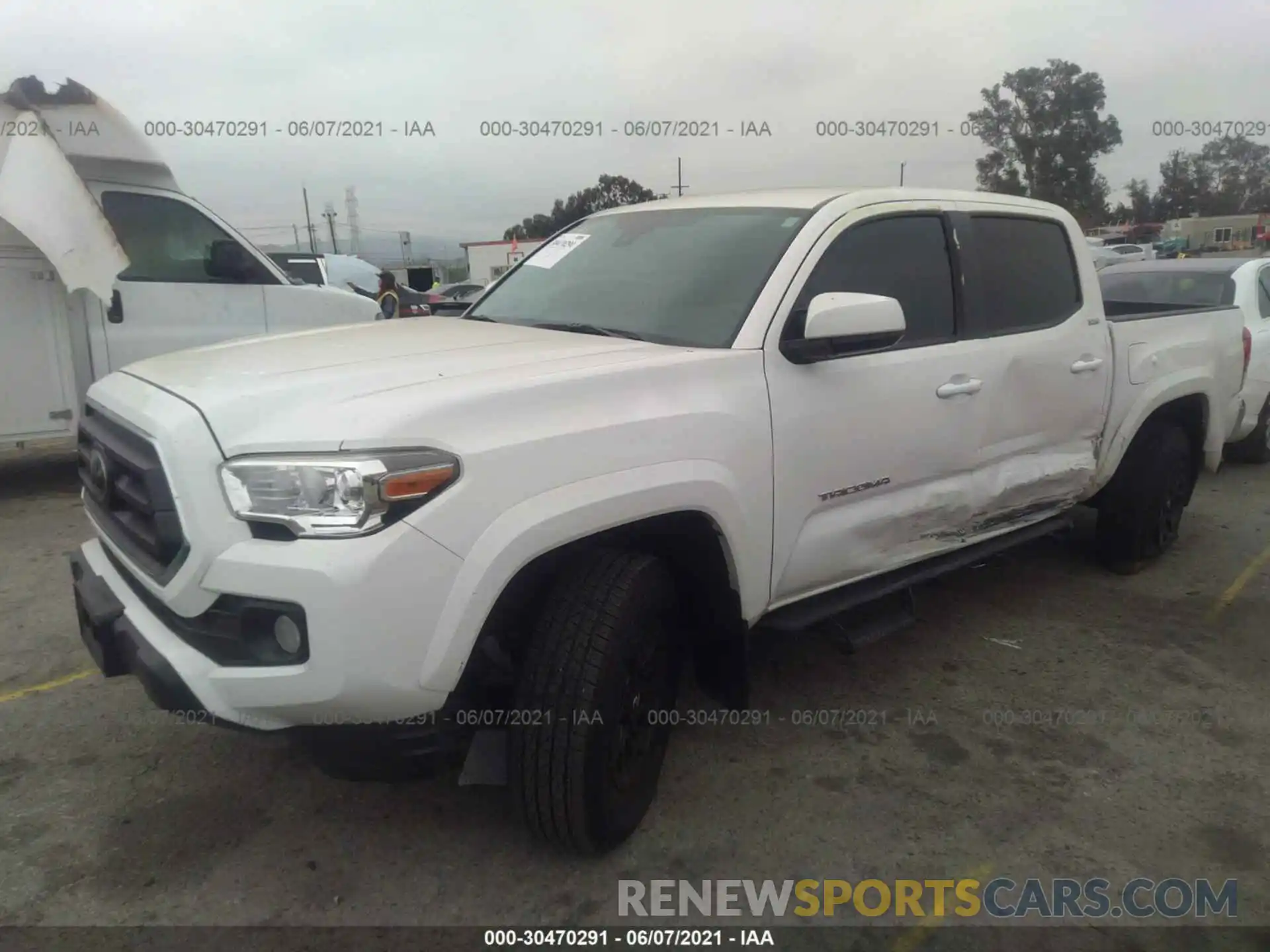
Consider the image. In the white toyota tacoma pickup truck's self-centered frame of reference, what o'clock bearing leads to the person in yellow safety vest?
The person in yellow safety vest is roughly at 4 o'clock from the white toyota tacoma pickup truck.

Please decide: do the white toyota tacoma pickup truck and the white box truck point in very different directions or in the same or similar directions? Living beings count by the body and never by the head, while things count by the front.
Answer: very different directions

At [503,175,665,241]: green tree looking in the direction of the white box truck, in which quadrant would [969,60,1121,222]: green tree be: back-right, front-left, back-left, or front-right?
front-left

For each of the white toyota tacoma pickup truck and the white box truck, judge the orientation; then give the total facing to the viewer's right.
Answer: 1

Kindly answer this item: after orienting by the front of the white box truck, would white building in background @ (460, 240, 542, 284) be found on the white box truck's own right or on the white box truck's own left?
on the white box truck's own left

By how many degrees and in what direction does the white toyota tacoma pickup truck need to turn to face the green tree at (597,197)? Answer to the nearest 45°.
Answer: approximately 135° to its right

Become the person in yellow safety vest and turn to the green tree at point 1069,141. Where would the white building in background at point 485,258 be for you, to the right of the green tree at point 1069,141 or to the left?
left

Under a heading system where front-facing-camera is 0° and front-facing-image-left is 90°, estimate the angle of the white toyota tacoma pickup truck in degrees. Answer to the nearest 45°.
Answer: approximately 45°

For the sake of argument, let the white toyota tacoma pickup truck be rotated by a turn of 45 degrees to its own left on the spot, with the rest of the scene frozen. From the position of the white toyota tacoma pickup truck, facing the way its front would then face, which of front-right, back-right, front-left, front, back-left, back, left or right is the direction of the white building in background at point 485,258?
back

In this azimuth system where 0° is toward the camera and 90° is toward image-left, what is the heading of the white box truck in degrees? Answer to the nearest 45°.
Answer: approximately 270°

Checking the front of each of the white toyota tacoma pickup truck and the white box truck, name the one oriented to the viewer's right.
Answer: the white box truck

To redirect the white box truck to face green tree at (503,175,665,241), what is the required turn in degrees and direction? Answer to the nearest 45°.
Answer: approximately 45° to its left

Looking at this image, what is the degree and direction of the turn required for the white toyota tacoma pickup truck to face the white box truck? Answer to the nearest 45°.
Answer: approximately 90° to its right
